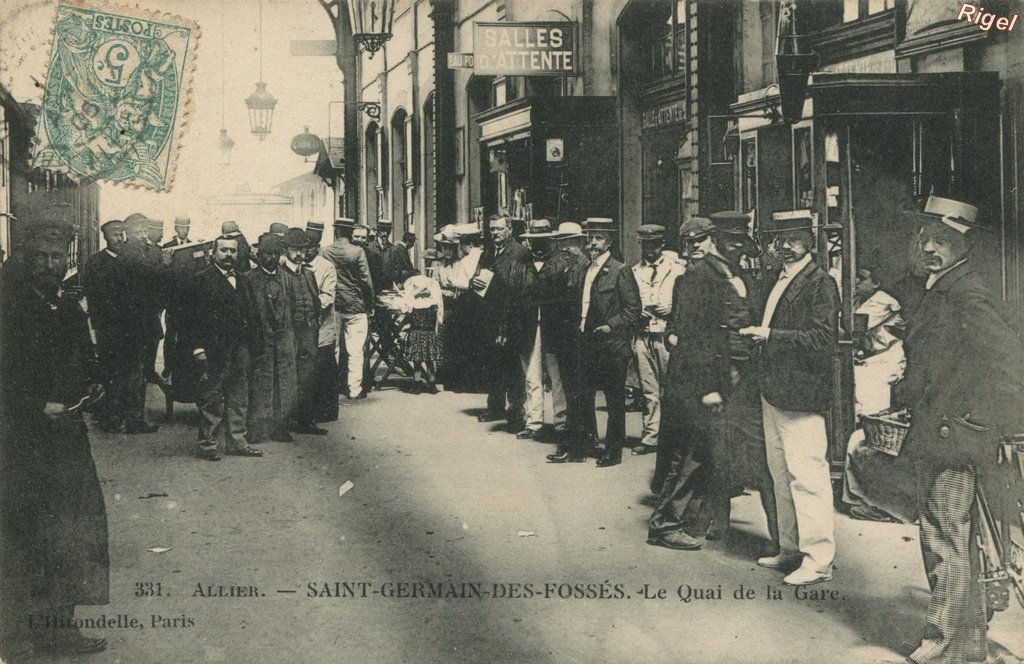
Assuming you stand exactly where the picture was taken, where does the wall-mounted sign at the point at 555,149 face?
facing the viewer

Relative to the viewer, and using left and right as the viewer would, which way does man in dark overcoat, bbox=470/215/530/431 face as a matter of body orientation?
facing the viewer and to the left of the viewer

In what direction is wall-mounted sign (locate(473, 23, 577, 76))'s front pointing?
toward the camera

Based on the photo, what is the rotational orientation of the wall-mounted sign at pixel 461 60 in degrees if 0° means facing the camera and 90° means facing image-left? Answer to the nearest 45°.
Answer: approximately 0°

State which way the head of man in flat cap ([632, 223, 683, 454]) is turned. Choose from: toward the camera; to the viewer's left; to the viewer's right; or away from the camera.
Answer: toward the camera

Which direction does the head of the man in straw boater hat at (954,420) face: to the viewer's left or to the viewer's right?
to the viewer's left

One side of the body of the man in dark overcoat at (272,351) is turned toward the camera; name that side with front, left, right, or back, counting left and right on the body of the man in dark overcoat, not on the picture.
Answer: front

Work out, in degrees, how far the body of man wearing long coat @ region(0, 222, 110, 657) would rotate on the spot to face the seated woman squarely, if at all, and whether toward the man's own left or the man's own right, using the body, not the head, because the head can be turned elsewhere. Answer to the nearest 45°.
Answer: approximately 45° to the man's own left

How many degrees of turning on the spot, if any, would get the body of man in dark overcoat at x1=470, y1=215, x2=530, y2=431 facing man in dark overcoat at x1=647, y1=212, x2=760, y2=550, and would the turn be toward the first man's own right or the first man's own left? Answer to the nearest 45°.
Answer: approximately 45° to the first man's own left

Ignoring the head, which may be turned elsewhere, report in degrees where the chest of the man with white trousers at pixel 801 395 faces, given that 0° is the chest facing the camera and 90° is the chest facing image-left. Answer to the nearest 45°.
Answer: approximately 45°

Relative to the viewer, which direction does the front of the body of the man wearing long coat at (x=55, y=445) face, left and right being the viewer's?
facing the viewer and to the right of the viewer

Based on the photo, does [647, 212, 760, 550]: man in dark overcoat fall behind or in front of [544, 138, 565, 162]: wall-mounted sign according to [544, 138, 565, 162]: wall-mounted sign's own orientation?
in front

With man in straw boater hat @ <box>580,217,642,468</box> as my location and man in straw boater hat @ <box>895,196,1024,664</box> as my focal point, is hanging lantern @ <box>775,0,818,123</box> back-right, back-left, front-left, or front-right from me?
front-left

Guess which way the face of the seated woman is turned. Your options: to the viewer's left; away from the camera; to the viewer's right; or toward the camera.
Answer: to the viewer's left
